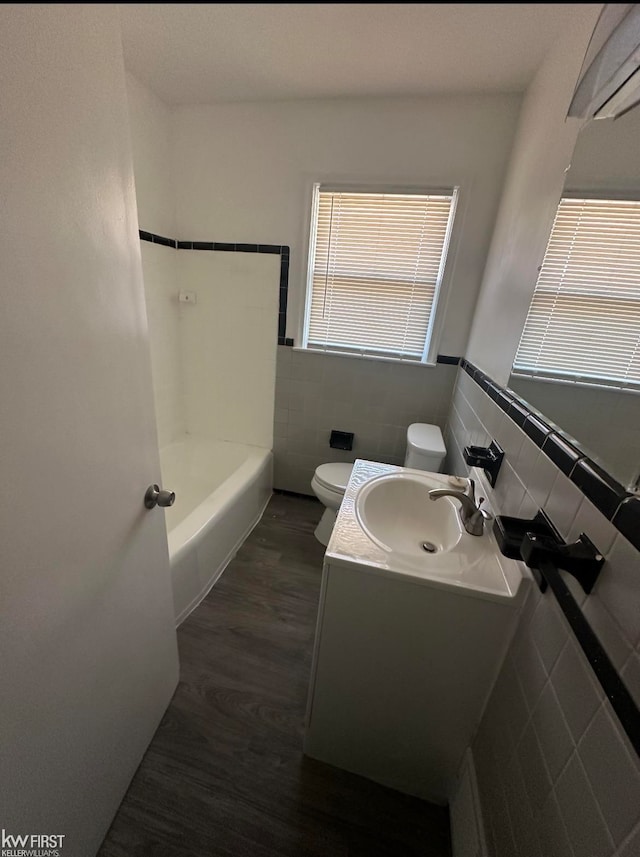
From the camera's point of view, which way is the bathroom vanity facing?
to the viewer's left

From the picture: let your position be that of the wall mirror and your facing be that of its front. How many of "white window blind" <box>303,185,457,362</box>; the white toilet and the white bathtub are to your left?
0

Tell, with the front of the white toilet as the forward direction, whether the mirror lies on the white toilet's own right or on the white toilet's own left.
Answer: on the white toilet's own left

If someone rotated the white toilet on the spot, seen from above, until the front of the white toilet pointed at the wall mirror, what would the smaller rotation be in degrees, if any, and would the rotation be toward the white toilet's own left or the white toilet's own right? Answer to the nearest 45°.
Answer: approximately 90° to the white toilet's own left

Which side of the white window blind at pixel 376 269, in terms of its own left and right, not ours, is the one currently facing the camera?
front

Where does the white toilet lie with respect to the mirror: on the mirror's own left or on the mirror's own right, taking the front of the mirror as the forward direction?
on the mirror's own right

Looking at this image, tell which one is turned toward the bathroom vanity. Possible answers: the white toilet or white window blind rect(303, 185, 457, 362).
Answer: the white window blind

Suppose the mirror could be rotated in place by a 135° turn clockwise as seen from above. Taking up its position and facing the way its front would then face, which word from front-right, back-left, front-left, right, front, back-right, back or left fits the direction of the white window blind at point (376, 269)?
front-left

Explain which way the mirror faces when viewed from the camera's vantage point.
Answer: facing the viewer and to the left of the viewer

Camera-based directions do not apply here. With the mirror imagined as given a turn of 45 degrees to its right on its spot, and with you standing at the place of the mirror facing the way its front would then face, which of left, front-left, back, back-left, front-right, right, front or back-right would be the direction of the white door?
front-left
